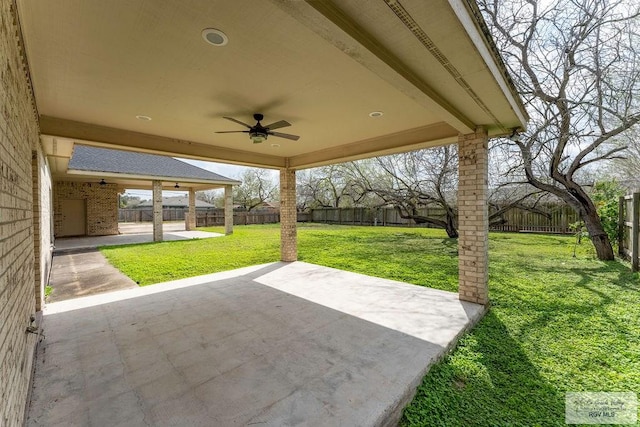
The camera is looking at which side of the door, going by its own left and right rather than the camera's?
front

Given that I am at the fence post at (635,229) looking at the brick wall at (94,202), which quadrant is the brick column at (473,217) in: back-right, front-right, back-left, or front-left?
front-left

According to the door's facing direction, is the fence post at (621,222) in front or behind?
in front

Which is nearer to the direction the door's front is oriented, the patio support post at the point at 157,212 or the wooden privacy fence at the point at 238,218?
the patio support post

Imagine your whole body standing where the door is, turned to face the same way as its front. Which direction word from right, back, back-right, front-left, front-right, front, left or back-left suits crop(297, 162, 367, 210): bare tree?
left

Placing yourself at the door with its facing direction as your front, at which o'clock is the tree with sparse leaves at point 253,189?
The tree with sparse leaves is roughly at 8 o'clock from the door.

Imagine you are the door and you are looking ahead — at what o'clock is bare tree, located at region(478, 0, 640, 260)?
The bare tree is roughly at 11 o'clock from the door.

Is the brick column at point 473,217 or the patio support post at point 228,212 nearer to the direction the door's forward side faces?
the brick column

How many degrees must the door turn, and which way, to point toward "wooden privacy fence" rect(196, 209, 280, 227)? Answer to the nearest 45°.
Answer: approximately 90° to its left

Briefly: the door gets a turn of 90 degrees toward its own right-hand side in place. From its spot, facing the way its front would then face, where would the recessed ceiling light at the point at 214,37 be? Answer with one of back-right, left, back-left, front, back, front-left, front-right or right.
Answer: left

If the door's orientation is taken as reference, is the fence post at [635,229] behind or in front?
in front
